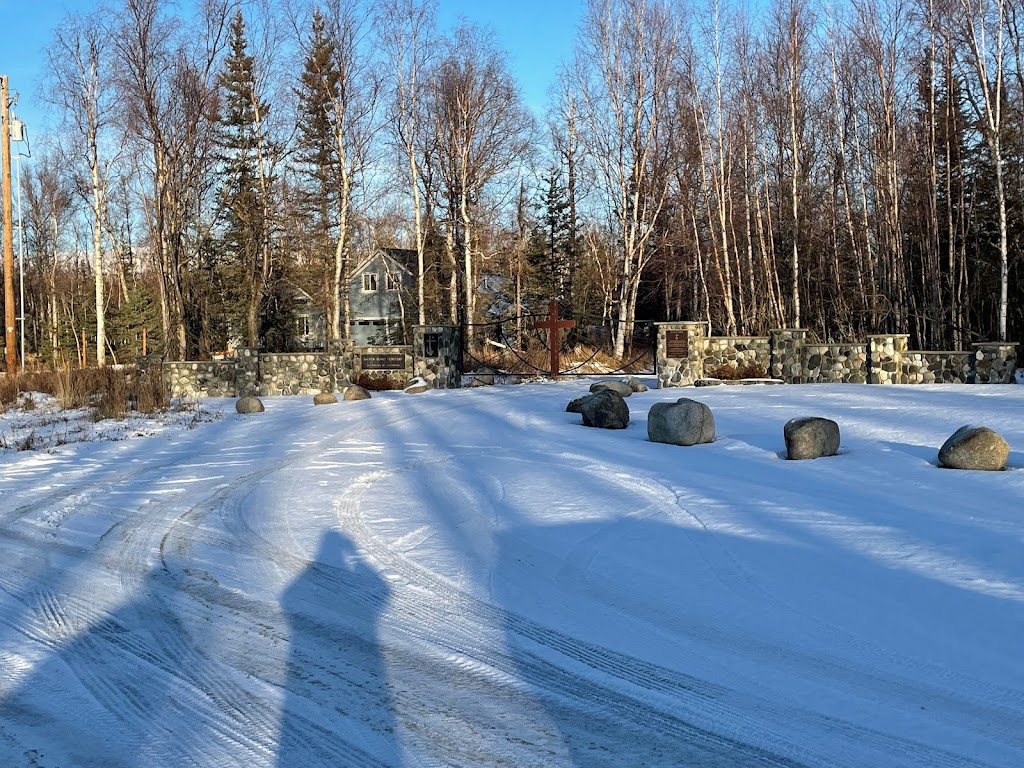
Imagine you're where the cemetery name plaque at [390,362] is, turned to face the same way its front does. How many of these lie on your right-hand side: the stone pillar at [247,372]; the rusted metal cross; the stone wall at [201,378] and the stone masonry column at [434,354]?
2

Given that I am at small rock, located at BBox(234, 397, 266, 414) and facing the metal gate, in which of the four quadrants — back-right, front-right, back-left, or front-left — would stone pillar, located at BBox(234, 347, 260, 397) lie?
front-left

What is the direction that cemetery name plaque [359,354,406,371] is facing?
toward the camera

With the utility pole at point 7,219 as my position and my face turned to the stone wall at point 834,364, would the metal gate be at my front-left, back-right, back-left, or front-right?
front-left

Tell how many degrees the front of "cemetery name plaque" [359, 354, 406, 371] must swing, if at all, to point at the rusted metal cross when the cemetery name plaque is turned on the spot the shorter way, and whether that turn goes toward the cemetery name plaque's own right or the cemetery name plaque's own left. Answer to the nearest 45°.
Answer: approximately 90° to the cemetery name plaque's own left

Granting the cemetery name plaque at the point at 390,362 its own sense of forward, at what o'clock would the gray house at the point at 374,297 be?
The gray house is roughly at 6 o'clock from the cemetery name plaque.

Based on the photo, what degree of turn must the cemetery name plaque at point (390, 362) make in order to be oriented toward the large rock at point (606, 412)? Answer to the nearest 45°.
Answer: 0° — it already faces it

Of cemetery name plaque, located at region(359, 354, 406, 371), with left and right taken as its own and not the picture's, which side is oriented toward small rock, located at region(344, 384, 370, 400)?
front

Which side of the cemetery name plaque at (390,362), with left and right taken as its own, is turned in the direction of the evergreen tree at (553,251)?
back

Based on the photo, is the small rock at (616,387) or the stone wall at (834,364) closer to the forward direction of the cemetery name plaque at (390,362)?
the small rock

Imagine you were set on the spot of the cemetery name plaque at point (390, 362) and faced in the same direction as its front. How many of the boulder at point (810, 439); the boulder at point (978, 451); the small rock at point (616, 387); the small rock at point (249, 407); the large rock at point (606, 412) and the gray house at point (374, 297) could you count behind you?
1

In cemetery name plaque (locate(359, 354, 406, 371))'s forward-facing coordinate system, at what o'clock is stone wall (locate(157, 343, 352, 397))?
The stone wall is roughly at 3 o'clock from the cemetery name plaque.

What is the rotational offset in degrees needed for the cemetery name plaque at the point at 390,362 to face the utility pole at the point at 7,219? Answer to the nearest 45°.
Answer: approximately 90° to its right

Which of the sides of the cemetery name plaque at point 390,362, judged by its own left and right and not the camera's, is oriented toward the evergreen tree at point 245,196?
back

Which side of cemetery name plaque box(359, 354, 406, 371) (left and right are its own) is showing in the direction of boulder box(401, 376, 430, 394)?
front

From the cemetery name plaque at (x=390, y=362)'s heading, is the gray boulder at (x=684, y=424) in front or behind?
in front

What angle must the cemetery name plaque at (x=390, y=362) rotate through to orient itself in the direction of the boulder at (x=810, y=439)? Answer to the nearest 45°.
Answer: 0° — it already faces it

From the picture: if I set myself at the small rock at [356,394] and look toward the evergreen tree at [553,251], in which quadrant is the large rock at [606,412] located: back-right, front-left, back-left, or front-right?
back-right
